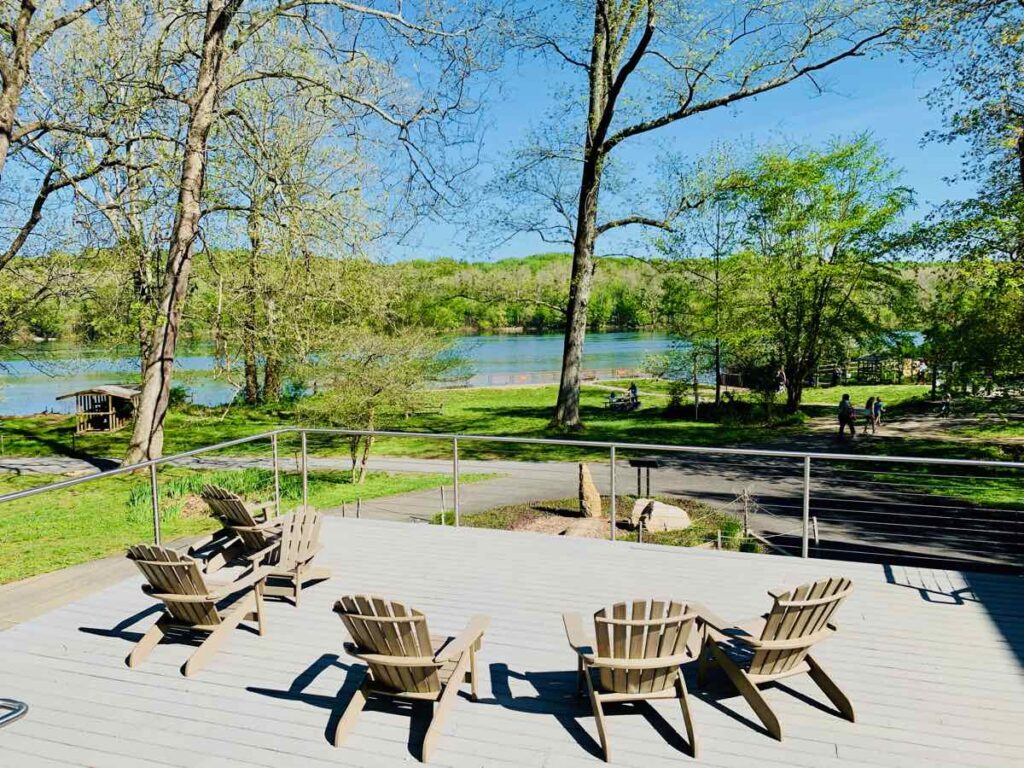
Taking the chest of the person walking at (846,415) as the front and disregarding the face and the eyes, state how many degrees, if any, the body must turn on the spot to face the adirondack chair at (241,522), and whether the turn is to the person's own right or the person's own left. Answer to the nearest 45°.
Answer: approximately 180°

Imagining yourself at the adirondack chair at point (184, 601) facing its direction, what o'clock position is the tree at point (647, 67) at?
The tree is roughly at 12 o'clock from the adirondack chair.

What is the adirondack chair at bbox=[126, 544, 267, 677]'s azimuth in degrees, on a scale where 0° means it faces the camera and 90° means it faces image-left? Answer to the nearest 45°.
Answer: approximately 225°

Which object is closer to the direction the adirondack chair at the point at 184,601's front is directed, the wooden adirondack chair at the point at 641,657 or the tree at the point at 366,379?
the tree

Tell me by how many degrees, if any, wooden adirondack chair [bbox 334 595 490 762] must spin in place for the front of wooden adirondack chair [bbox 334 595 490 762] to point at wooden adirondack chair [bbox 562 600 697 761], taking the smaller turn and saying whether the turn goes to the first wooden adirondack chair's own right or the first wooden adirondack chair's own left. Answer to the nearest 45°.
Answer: approximately 45° to the first wooden adirondack chair's own right

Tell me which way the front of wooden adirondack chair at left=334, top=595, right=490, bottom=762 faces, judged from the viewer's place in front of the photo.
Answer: facing away from the viewer and to the right of the viewer

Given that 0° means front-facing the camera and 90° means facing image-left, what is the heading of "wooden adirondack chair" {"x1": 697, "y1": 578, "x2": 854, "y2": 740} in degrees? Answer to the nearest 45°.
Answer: approximately 135°

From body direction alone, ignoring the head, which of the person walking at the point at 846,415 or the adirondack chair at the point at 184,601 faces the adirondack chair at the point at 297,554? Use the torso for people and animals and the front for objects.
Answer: the adirondack chair at the point at 184,601

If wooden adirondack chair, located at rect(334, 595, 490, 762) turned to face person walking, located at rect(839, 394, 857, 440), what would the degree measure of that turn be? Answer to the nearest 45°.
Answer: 0° — it already faces them

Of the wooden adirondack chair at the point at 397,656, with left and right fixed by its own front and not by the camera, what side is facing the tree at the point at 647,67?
front

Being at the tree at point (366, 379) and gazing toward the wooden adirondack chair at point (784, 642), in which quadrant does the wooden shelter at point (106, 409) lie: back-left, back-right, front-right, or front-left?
back-right

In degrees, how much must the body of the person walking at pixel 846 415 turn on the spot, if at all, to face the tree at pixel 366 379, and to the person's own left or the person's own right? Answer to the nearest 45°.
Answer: approximately 135° to the person's own left
